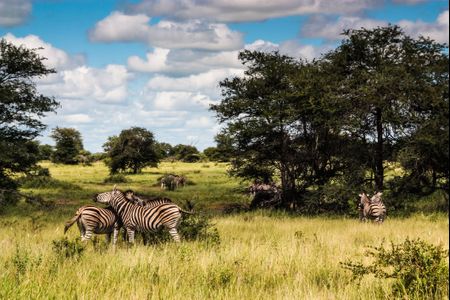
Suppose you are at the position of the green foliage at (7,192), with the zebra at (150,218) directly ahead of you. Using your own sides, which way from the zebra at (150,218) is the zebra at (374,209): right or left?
left

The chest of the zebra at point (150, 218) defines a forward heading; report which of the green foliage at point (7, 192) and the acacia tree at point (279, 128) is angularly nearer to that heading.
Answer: the green foliage

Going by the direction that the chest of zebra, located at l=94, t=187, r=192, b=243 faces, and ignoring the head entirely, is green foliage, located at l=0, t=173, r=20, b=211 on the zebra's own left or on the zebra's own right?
on the zebra's own right

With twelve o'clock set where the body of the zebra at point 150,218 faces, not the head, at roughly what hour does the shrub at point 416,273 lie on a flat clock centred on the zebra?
The shrub is roughly at 8 o'clock from the zebra.

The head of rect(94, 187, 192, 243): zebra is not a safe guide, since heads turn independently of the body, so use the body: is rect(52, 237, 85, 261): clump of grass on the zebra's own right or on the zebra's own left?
on the zebra's own left

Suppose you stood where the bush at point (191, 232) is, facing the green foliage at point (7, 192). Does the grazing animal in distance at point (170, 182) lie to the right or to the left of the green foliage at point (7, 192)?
right

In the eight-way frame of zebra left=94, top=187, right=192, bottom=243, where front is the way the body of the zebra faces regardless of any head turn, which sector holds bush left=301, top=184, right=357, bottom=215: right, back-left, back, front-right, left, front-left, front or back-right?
back-right

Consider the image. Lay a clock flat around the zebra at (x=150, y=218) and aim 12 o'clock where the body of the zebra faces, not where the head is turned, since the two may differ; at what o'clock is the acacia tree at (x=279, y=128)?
The acacia tree is roughly at 4 o'clock from the zebra.

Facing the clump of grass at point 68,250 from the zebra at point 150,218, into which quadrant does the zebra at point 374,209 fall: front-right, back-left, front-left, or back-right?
back-left

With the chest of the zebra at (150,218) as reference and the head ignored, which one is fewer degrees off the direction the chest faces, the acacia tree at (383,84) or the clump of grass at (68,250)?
the clump of grass

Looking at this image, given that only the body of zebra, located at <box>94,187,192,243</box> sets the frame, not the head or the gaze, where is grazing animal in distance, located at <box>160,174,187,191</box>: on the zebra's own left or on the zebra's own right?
on the zebra's own right

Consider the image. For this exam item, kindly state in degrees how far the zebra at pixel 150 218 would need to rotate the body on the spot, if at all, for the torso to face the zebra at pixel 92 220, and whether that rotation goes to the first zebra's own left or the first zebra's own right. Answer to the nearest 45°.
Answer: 0° — it already faces it

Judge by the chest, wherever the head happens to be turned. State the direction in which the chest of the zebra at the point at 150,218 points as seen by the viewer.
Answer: to the viewer's left
